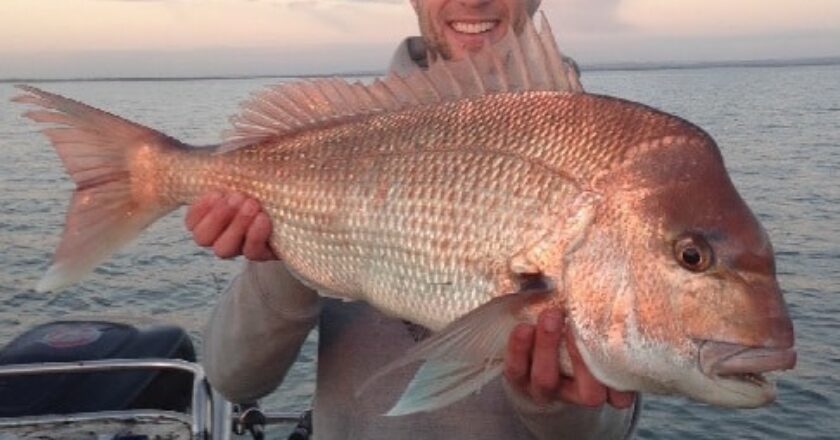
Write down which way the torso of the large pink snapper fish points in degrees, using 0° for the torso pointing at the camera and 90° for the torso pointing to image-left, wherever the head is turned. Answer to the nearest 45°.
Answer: approximately 270°
